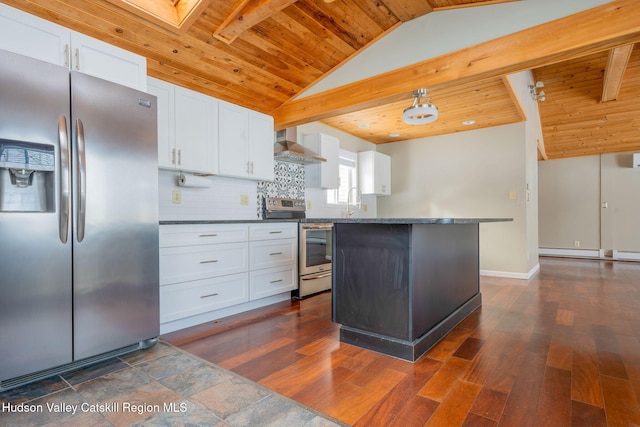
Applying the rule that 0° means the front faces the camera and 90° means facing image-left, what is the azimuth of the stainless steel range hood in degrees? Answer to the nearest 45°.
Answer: approximately 315°

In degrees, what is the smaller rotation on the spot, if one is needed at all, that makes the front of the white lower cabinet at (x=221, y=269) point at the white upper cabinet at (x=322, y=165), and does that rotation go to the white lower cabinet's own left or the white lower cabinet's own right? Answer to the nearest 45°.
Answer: approximately 90° to the white lower cabinet's own left

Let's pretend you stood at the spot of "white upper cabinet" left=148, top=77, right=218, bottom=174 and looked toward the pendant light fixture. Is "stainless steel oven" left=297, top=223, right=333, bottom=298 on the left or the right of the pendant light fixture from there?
left

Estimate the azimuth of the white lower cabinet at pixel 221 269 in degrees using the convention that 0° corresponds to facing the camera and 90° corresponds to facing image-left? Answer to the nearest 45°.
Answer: approximately 315°
